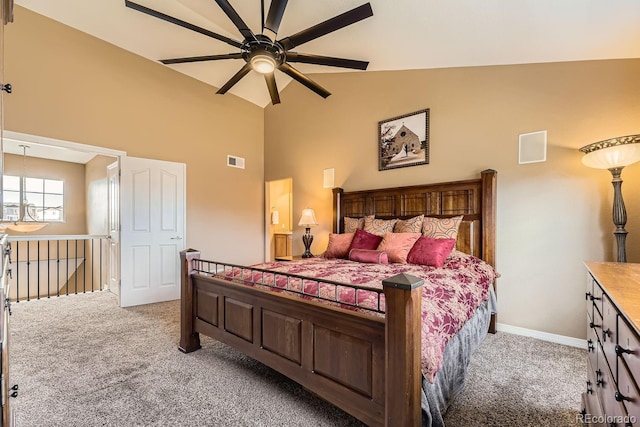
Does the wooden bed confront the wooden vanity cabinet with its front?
no

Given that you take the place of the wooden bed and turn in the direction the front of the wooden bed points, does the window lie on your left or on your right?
on your right

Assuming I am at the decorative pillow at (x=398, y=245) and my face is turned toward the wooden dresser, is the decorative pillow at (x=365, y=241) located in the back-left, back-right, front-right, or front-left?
back-right

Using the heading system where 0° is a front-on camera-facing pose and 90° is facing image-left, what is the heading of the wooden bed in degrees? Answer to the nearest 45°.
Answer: approximately 45°

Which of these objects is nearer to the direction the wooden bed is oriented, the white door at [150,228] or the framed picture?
the white door

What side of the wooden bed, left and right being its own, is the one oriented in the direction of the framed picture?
back

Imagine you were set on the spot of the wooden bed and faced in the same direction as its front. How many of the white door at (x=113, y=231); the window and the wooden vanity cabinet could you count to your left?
0

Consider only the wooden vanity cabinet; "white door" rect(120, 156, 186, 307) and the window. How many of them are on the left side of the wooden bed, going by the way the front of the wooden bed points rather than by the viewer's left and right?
0

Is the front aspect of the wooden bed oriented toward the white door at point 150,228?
no
